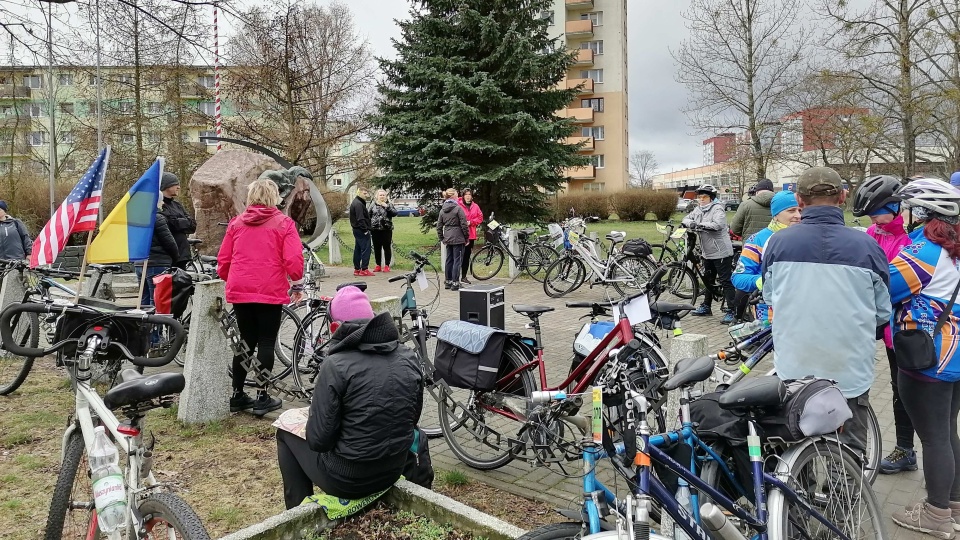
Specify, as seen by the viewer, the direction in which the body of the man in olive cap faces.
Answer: away from the camera

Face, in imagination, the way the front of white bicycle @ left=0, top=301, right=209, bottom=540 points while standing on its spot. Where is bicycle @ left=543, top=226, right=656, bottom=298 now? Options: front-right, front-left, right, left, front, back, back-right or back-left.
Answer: right

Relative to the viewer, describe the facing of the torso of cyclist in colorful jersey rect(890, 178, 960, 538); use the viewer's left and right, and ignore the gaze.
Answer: facing away from the viewer and to the left of the viewer

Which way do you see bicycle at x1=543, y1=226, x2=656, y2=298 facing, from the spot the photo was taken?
facing to the left of the viewer

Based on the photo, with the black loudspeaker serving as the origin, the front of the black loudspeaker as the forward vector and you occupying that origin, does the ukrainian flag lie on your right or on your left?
on your right

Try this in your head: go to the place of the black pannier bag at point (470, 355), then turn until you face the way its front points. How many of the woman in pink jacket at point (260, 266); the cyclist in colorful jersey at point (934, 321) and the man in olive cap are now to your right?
1

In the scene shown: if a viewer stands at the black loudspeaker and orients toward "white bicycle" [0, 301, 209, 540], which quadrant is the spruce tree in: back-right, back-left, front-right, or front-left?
back-right

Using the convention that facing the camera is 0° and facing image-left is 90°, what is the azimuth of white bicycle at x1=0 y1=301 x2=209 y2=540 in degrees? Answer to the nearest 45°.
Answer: approximately 135°

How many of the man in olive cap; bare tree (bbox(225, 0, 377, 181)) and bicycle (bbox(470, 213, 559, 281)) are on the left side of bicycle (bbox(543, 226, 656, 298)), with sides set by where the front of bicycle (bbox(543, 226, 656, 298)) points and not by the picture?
1

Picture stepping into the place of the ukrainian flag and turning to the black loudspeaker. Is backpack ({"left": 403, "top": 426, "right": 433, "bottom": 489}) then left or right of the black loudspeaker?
right

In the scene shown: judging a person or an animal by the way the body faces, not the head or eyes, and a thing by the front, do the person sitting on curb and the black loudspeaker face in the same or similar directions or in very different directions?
very different directions

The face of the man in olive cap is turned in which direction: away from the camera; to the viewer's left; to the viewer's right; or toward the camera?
away from the camera

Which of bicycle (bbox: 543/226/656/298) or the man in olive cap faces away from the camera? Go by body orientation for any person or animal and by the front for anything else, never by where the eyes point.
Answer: the man in olive cap
